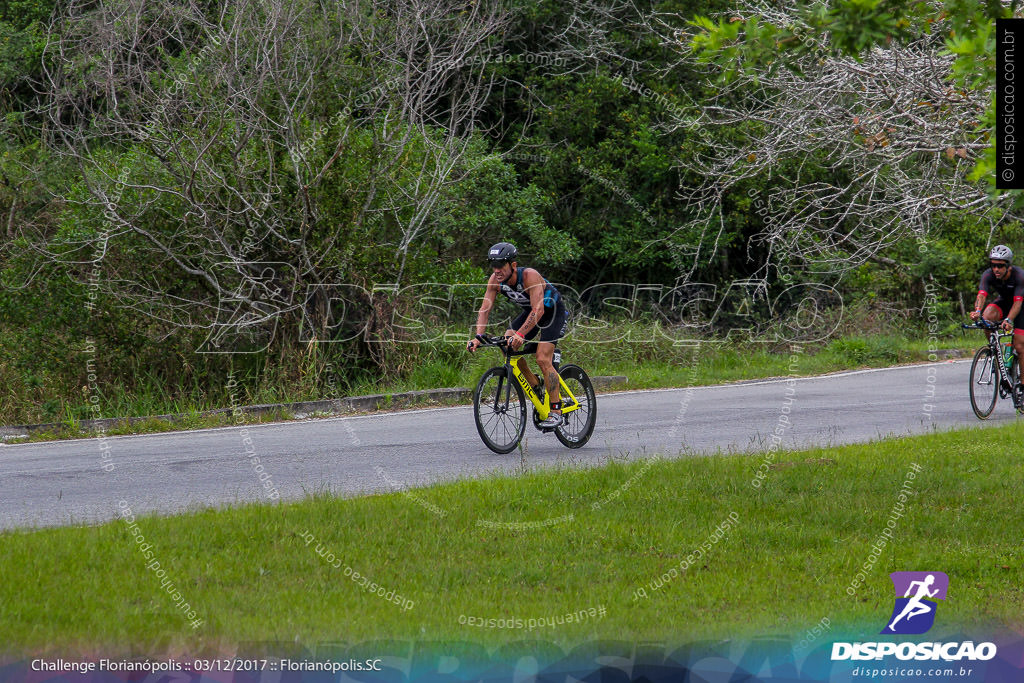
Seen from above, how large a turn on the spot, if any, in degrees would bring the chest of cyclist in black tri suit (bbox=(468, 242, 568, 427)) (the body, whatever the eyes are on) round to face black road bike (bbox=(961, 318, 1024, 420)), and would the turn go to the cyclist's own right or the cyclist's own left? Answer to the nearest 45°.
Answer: approximately 180°

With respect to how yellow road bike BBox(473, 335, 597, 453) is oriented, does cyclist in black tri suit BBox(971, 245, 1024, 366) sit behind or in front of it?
behind

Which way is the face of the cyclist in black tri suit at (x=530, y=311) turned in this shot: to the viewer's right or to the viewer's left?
to the viewer's left

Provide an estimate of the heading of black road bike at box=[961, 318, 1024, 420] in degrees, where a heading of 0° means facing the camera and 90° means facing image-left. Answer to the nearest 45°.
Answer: approximately 45°

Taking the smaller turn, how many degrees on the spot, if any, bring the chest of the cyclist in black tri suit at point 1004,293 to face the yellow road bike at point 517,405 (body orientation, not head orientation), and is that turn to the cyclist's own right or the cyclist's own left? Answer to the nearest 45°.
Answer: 0° — they already face it

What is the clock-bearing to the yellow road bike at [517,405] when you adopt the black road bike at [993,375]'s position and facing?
the yellow road bike at [517,405] is roughly at 12 o'clock from the black road bike at [993,375].

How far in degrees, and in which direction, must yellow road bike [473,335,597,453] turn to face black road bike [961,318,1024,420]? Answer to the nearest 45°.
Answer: approximately 180°

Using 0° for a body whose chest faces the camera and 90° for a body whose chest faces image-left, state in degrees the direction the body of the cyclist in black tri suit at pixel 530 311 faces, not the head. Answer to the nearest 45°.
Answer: approximately 45°
